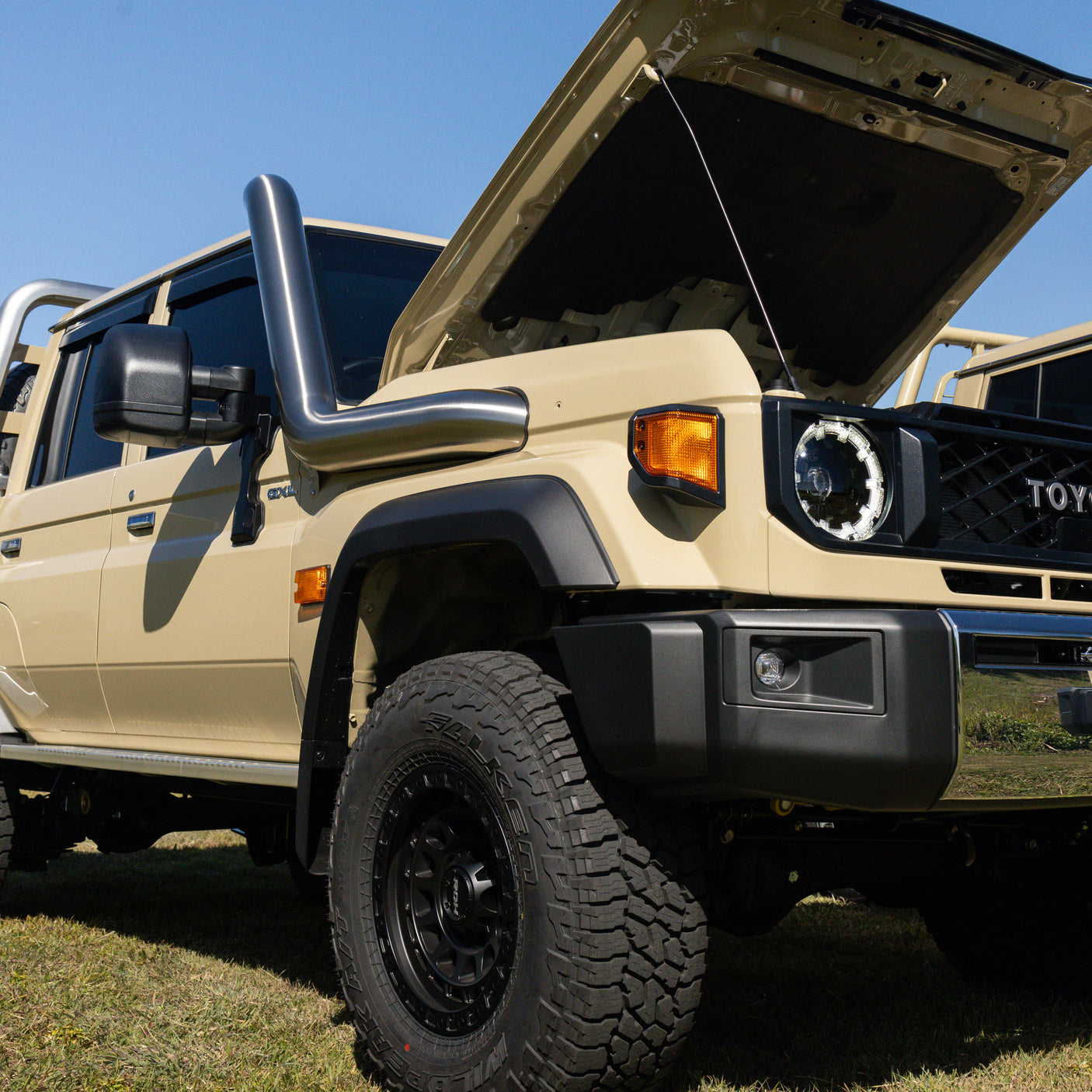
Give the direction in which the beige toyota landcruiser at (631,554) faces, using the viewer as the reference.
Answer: facing the viewer and to the right of the viewer
